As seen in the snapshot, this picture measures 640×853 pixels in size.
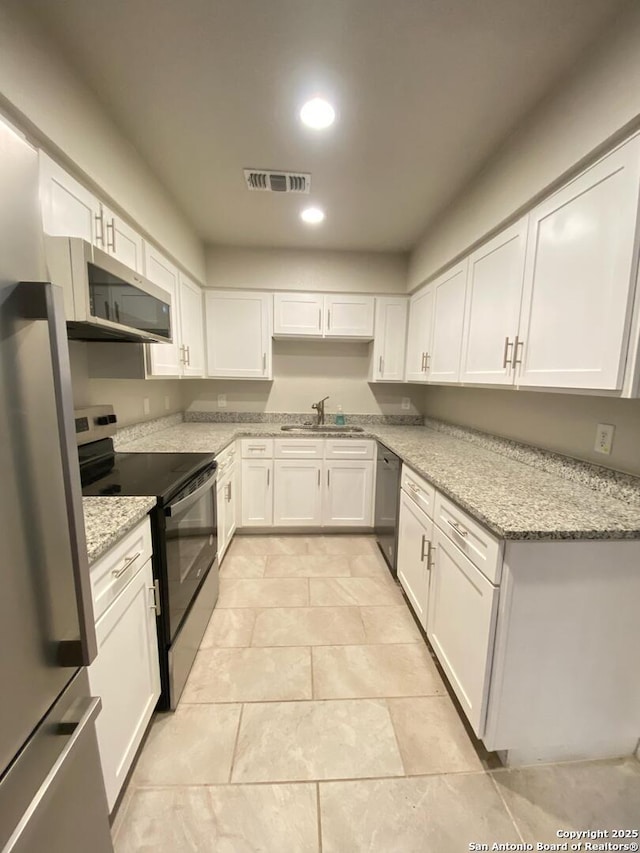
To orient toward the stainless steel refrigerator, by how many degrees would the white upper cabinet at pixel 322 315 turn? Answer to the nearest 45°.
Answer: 0° — it already faces it

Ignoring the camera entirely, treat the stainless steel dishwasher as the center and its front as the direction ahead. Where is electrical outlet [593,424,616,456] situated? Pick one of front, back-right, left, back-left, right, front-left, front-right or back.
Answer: back-left

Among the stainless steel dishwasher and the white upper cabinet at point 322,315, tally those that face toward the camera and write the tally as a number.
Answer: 1

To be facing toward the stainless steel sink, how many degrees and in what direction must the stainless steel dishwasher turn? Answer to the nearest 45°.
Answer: approximately 45° to its right

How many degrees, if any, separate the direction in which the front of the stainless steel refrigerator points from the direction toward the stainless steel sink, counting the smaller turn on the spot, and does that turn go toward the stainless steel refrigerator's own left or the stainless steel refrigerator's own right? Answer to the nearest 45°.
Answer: approximately 45° to the stainless steel refrigerator's own left

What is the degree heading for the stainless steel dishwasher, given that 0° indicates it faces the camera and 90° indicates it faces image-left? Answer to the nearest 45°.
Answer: approximately 90°

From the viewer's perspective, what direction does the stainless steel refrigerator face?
to the viewer's right

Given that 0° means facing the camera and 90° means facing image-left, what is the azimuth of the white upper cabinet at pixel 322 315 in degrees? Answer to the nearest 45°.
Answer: approximately 0°

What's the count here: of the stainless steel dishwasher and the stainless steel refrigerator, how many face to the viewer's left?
1

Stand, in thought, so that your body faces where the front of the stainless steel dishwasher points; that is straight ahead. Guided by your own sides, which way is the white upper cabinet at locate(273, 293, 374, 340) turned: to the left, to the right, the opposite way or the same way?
to the left
